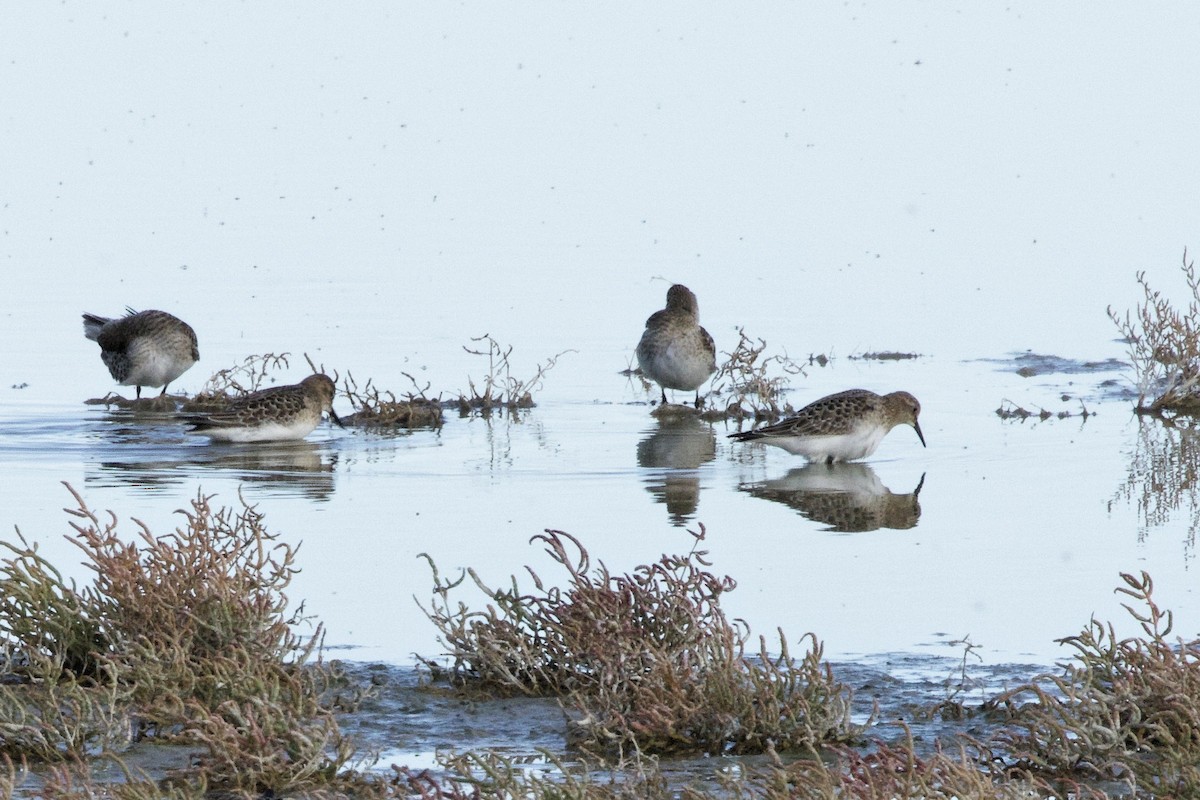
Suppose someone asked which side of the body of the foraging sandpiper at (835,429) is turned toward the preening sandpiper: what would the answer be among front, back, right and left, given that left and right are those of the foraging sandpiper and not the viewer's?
back

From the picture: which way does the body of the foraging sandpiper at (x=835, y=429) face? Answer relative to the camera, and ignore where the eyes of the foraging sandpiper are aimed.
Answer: to the viewer's right

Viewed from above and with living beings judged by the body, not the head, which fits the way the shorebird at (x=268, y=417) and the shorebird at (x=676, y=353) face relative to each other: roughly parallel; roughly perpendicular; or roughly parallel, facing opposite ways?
roughly perpendicular

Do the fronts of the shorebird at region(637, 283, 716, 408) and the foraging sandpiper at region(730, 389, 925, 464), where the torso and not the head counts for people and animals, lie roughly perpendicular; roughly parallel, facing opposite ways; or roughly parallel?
roughly perpendicular

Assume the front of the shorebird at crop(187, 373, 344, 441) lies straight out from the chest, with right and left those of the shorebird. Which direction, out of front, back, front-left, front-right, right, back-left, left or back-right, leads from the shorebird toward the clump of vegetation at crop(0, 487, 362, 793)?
right

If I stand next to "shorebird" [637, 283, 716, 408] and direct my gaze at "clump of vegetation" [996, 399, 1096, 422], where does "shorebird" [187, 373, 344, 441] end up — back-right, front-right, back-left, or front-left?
back-right

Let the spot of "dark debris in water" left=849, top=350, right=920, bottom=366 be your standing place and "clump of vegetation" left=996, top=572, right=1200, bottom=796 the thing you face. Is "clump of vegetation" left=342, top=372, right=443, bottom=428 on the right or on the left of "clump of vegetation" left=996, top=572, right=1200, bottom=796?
right

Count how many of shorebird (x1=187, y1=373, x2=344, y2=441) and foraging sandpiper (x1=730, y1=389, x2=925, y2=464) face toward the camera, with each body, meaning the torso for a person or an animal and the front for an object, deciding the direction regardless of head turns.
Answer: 0

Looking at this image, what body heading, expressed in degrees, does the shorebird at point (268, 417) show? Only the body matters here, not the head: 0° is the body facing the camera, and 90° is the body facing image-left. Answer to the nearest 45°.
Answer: approximately 270°
